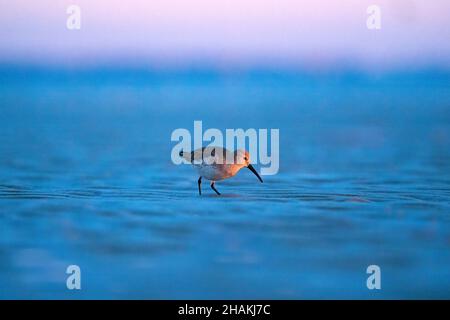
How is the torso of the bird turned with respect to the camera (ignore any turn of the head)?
to the viewer's right
